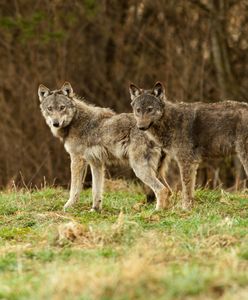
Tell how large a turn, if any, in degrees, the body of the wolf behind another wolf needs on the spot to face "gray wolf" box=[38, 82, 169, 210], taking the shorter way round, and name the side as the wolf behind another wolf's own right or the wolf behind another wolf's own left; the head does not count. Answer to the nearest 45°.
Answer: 0° — it already faces it

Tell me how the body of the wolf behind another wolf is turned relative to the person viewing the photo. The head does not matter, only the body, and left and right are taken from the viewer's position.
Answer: facing to the left of the viewer
